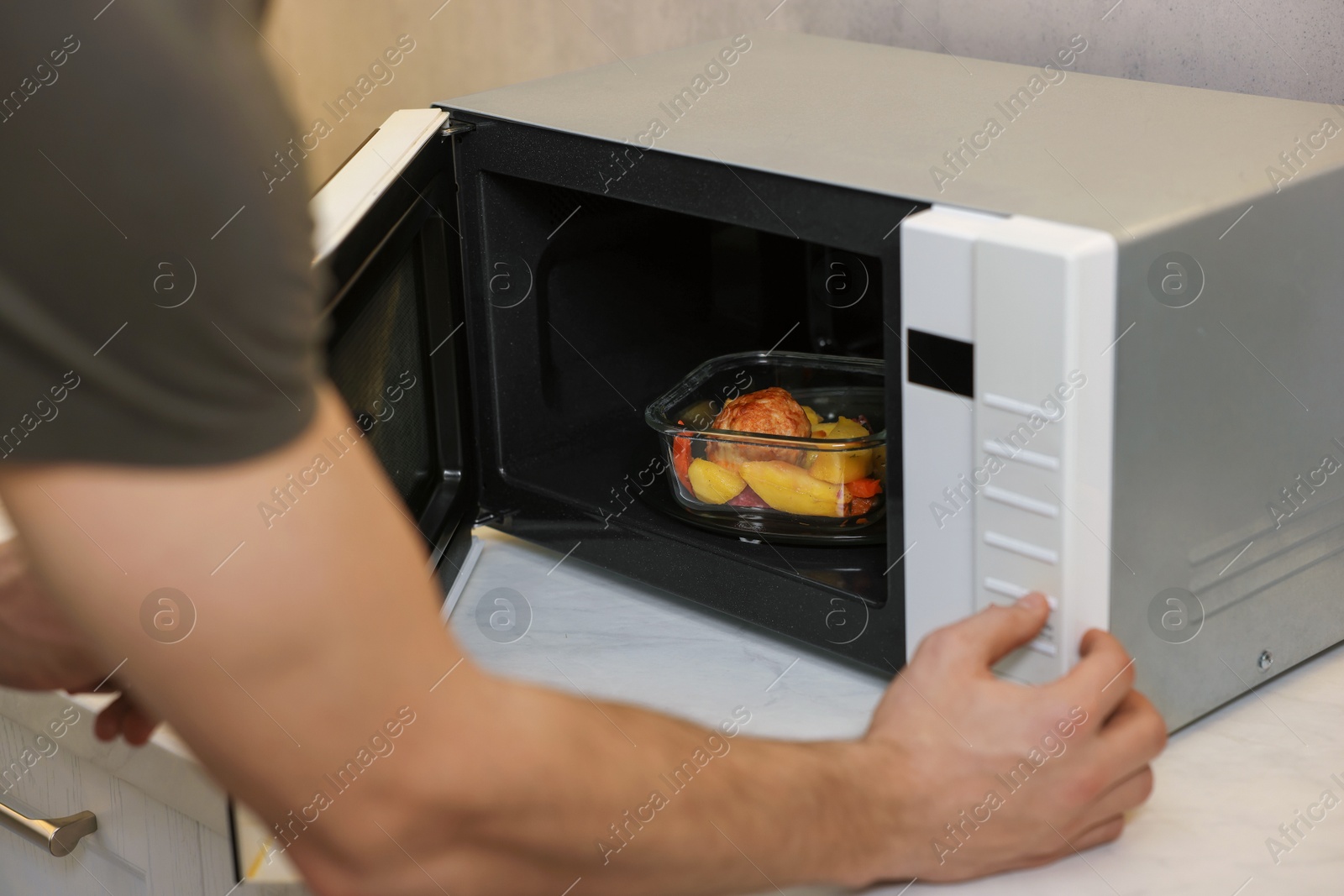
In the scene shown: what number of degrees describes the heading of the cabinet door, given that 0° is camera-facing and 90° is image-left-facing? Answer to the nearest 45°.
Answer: approximately 45°

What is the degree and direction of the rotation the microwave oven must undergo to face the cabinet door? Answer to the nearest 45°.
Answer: approximately 45° to its right
